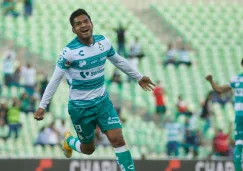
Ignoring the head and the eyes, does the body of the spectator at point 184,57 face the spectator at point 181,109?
yes

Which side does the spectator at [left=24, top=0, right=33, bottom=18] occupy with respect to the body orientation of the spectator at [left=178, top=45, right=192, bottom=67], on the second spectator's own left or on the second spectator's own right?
on the second spectator's own right
